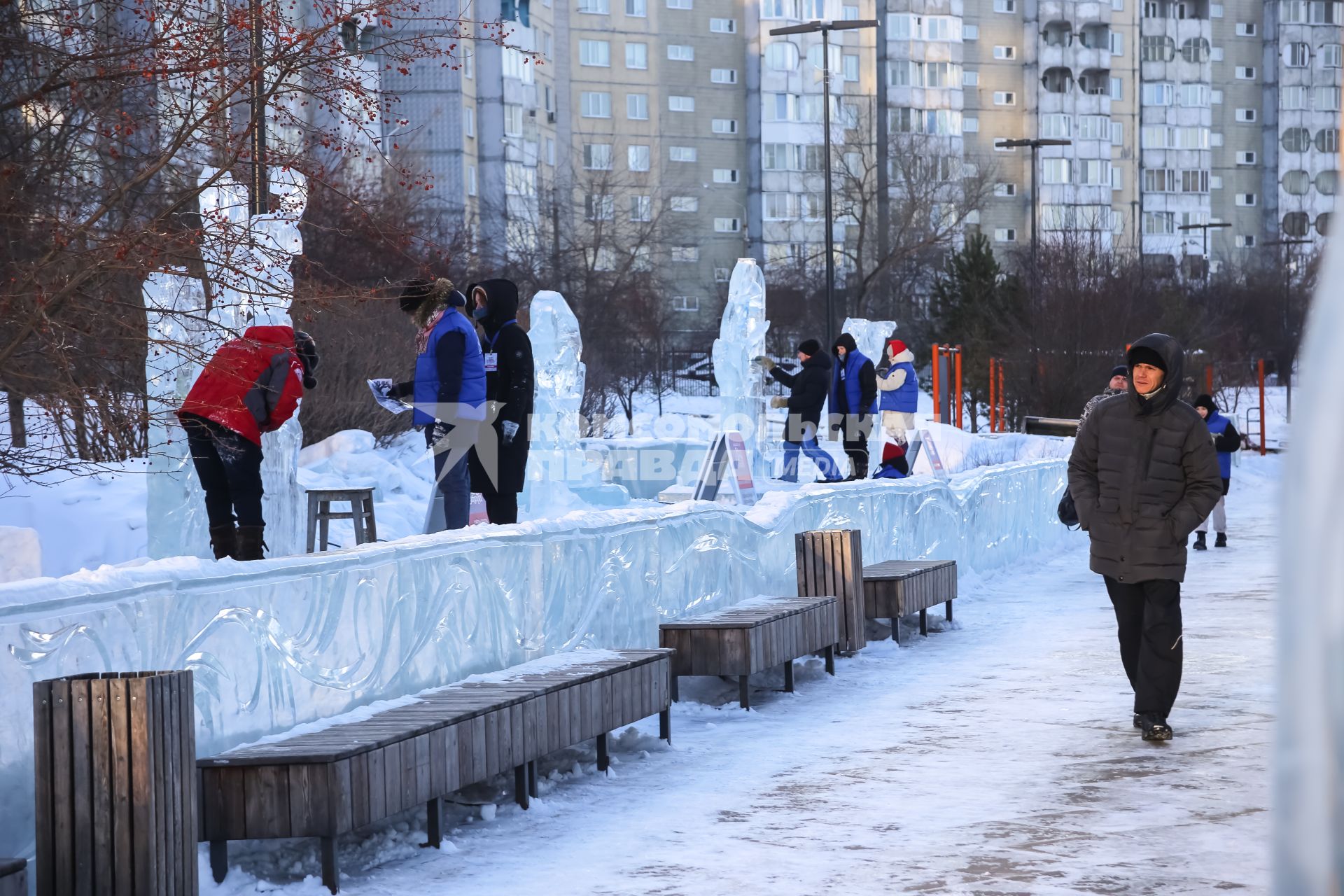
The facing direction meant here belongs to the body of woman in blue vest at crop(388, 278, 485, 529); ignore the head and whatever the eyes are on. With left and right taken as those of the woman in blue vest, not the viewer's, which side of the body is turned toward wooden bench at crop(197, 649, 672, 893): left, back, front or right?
left

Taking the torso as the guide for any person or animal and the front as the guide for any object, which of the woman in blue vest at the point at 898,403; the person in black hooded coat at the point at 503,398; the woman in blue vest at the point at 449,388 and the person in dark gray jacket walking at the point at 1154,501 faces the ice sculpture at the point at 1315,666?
the person in dark gray jacket walking

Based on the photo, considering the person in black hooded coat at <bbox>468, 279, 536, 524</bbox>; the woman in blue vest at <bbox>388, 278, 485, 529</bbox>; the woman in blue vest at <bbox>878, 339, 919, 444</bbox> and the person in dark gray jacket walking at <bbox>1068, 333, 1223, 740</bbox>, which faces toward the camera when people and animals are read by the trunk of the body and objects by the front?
the person in dark gray jacket walking

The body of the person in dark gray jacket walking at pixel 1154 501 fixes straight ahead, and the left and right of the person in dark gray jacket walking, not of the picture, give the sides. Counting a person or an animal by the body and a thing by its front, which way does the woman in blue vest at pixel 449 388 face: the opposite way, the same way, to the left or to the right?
to the right

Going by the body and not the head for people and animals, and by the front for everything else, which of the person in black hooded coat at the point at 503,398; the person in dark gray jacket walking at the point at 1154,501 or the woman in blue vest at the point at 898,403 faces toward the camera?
the person in dark gray jacket walking

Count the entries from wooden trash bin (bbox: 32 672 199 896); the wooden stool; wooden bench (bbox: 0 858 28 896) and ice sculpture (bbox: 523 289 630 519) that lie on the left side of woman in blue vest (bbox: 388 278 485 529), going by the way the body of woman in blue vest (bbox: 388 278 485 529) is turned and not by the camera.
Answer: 2

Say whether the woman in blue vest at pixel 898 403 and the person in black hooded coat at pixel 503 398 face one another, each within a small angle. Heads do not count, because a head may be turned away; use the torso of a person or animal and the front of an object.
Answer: no

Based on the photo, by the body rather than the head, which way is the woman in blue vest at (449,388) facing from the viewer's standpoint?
to the viewer's left

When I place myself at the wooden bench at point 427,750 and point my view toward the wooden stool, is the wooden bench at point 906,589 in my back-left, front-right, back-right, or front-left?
front-right

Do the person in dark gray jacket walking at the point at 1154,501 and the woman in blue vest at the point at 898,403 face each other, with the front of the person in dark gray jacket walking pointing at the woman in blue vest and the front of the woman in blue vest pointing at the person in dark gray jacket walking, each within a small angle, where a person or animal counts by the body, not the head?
no
